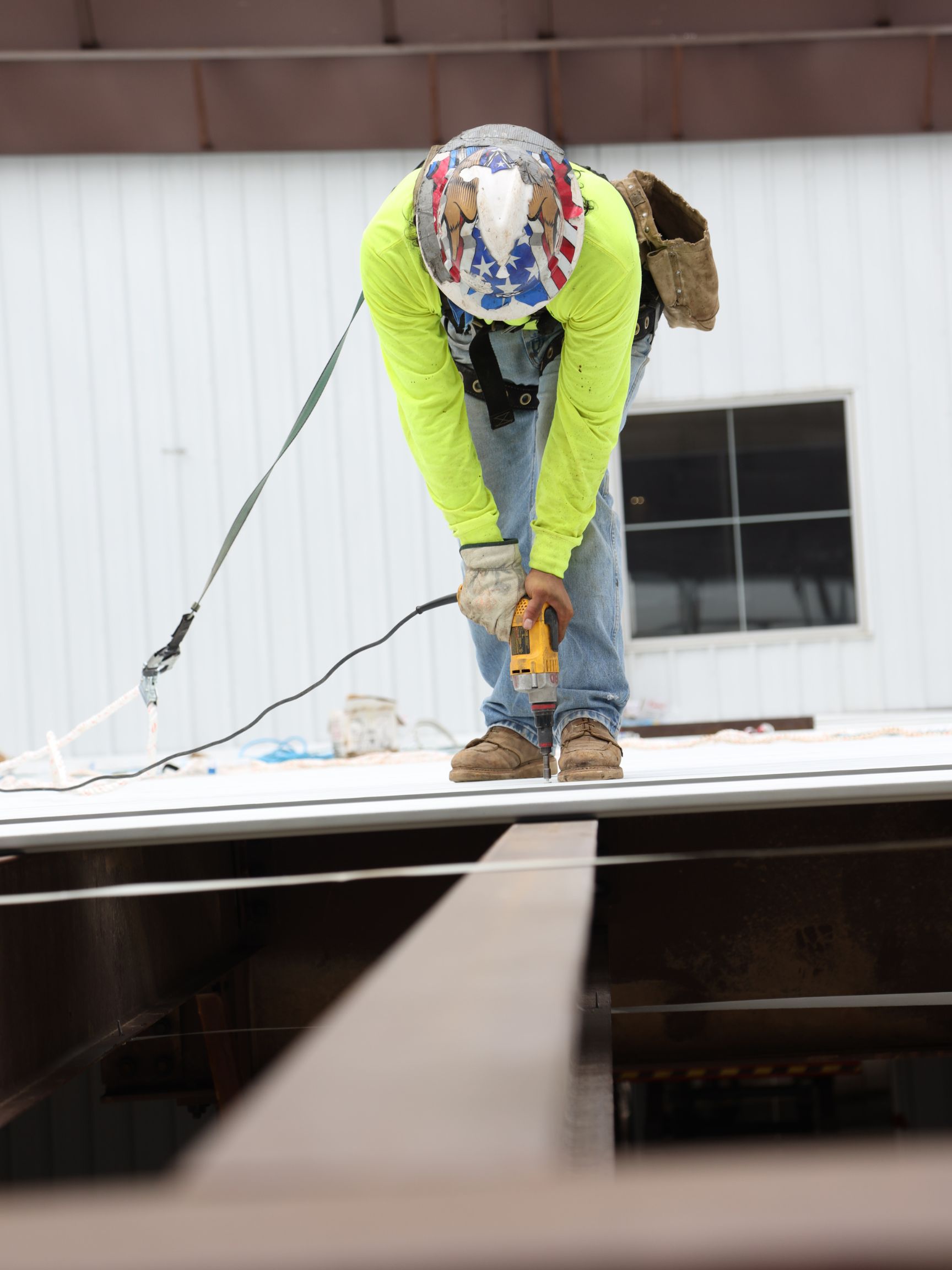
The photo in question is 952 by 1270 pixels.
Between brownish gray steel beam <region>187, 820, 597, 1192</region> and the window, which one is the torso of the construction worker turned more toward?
the brownish gray steel beam

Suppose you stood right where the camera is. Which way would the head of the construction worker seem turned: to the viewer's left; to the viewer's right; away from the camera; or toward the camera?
toward the camera

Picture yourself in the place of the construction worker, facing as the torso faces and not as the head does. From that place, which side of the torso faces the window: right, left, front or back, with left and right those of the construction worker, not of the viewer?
back

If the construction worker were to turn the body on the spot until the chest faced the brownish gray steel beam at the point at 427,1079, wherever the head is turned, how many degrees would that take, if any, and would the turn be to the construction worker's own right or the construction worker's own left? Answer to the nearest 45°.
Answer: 0° — they already face it

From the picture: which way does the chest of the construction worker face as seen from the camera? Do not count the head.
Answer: toward the camera

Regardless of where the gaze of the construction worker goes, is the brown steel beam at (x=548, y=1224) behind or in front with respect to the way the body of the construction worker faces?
in front

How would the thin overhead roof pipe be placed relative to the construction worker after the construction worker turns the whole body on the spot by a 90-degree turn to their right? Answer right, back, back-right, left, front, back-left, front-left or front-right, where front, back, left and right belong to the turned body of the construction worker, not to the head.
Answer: right
